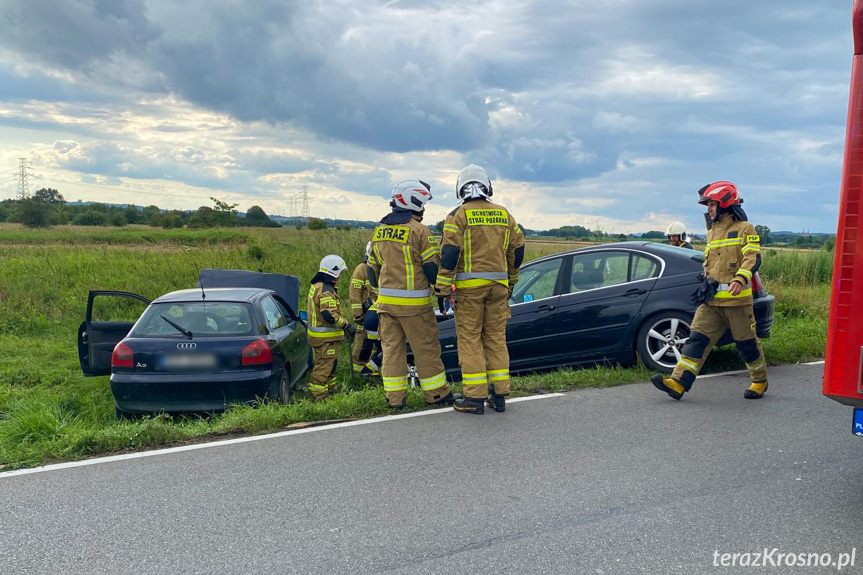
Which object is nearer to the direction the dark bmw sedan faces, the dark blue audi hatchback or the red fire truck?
the dark blue audi hatchback

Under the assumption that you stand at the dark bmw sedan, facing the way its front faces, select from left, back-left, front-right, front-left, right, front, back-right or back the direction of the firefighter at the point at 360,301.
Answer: front-left

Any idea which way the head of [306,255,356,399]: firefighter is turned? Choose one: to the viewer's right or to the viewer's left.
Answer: to the viewer's right

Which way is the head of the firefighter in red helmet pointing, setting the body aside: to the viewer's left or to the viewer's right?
to the viewer's left

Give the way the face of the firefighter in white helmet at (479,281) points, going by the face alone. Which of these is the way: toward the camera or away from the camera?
away from the camera

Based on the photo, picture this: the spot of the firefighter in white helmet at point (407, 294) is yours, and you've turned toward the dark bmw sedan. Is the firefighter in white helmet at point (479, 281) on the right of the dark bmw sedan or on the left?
right

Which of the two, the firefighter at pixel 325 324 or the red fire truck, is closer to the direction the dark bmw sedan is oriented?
the firefighter

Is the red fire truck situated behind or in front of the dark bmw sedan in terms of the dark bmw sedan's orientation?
behind

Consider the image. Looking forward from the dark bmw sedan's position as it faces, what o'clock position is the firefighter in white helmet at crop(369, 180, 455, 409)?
The firefighter in white helmet is roughly at 9 o'clock from the dark bmw sedan.

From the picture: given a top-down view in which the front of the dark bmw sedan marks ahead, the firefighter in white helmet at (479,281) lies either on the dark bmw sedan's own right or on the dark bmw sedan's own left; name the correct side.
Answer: on the dark bmw sedan's own left

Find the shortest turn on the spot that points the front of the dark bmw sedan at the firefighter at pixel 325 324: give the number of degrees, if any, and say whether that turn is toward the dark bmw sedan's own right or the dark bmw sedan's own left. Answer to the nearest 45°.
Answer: approximately 45° to the dark bmw sedan's own left

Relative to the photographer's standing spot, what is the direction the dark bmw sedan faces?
facing away from the viewer and to the left of the viewer

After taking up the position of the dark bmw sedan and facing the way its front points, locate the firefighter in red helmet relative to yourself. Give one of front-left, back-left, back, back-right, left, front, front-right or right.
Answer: back

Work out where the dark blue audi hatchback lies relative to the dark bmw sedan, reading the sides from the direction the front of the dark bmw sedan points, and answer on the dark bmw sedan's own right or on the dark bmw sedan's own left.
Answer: on the dark bmw sedan's own left
